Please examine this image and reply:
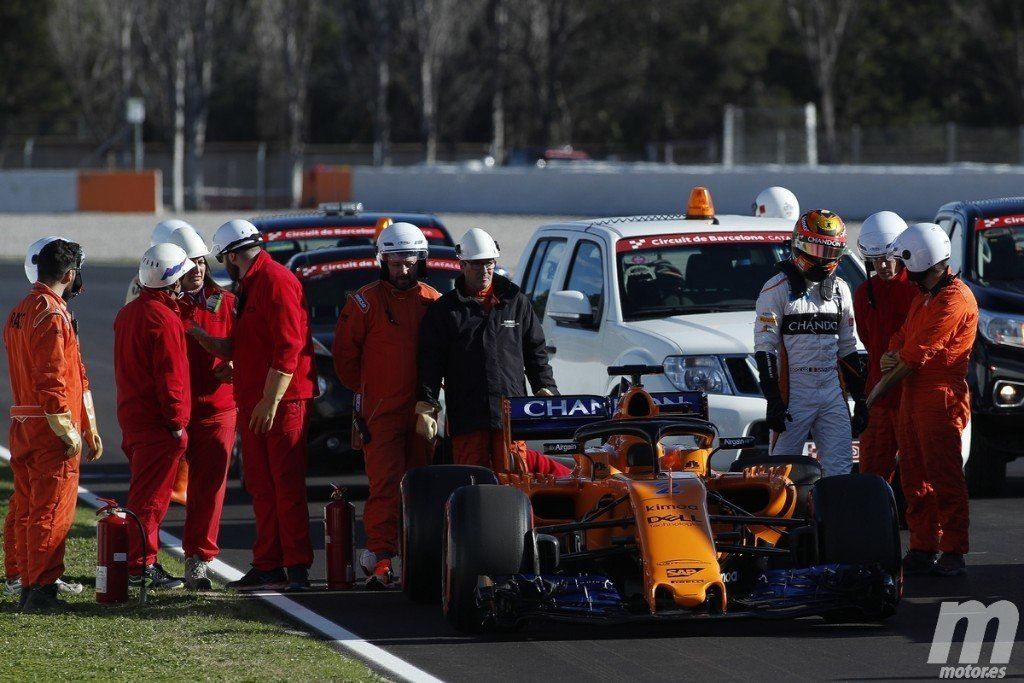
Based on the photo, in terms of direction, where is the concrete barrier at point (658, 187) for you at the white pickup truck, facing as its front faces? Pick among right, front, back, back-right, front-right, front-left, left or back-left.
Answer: back-left

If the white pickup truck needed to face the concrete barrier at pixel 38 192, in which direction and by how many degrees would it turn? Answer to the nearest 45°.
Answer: approximately 180°

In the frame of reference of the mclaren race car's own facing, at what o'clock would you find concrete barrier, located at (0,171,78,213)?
The concrete barrier is roughly at 5 o'clock from the mclaren race car.

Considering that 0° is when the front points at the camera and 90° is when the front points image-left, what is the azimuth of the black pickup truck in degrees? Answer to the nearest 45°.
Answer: approximately 315°

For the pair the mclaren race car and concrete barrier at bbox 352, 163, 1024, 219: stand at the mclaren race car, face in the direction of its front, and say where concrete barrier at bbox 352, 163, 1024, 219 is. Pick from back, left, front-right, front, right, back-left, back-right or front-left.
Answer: back

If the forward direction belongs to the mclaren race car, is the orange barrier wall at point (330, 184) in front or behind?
behind

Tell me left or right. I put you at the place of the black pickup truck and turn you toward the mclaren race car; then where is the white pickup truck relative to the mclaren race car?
right

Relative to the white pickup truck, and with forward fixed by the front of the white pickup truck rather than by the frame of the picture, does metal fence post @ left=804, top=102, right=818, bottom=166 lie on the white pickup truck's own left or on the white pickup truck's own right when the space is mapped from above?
on the white pickup truck's own left

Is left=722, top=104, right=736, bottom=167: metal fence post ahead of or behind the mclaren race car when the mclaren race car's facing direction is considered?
behind

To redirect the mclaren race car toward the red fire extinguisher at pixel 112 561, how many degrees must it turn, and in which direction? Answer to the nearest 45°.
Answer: approximately 90° to its right

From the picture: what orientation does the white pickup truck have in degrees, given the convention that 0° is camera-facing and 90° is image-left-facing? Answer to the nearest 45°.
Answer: approximately 315°

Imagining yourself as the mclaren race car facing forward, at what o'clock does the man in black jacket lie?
The man in black jacket is roughly at 5 o'clock from the mclaren race car.
